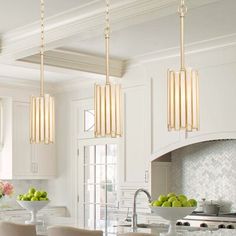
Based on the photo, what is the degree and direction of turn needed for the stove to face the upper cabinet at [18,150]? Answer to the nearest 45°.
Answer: approximately 135° to its right

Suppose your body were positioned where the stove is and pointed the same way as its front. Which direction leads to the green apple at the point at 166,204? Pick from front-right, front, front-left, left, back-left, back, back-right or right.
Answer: front

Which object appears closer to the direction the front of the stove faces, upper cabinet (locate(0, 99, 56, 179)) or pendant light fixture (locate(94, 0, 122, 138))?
the pendant light fixture

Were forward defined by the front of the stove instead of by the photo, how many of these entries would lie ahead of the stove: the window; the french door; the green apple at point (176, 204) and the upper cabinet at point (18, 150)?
1

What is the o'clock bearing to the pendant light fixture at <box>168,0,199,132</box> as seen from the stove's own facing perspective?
The pendant light fixture is roughly at 12 o'clock from the stove.

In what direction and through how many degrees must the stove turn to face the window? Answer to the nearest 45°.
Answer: approximately 135° to its right

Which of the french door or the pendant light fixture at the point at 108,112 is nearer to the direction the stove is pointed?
the pendant light fixture

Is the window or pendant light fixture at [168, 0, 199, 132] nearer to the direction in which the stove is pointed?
the pendant light fixture

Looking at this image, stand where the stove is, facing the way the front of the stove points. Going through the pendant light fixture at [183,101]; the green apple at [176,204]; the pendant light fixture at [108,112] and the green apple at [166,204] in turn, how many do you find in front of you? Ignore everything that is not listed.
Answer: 4

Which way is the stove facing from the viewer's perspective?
toward the camera

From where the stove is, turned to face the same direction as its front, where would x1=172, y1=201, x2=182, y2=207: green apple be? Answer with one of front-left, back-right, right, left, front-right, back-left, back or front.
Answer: front

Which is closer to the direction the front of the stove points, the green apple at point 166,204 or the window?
the green apple

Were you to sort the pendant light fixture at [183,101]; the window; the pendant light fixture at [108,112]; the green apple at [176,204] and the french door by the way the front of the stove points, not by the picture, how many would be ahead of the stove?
3

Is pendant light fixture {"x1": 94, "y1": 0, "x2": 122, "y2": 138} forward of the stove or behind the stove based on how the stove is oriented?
forward

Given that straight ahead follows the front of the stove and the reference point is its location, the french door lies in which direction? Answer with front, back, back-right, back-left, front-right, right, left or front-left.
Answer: back-right

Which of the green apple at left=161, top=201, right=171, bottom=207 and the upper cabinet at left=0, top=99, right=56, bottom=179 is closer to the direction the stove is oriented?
the green apple

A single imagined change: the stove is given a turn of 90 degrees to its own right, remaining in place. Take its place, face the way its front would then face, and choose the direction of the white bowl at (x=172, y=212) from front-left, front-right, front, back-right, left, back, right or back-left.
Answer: left
